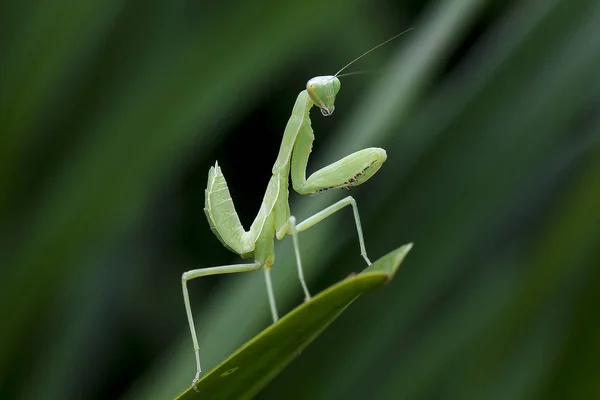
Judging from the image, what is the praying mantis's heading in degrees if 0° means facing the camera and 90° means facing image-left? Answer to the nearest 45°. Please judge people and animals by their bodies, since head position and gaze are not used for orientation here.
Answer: approximately 270°
